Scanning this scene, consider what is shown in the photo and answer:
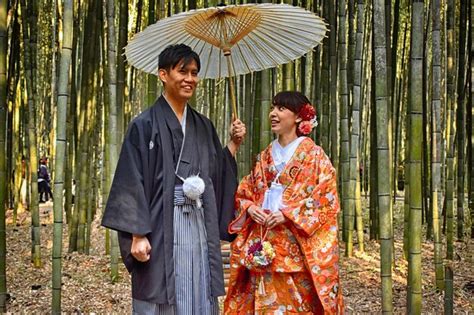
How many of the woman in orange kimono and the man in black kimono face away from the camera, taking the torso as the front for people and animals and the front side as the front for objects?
0

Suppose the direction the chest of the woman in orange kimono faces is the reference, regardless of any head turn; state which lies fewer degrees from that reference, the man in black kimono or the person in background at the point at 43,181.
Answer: the man in black kimono

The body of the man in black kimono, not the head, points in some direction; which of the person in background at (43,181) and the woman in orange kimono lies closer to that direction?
the woman in orange kimono

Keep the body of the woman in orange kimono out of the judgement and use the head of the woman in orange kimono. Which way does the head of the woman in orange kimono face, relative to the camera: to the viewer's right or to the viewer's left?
to the viewer's left

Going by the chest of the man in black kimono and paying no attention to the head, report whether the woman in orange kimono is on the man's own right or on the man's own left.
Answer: on the man's own left

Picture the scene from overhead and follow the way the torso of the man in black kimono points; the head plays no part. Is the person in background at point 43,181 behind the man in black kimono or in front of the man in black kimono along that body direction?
behind

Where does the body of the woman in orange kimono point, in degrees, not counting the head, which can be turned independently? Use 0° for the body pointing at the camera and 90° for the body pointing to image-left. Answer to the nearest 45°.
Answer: approximately 45°

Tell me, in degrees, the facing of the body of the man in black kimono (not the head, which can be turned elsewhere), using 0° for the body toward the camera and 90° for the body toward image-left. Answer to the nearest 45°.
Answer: approximately 315°

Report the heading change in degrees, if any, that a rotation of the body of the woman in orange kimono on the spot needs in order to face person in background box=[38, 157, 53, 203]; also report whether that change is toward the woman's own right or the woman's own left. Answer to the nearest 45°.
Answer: approximately 90° to the woman's own right
